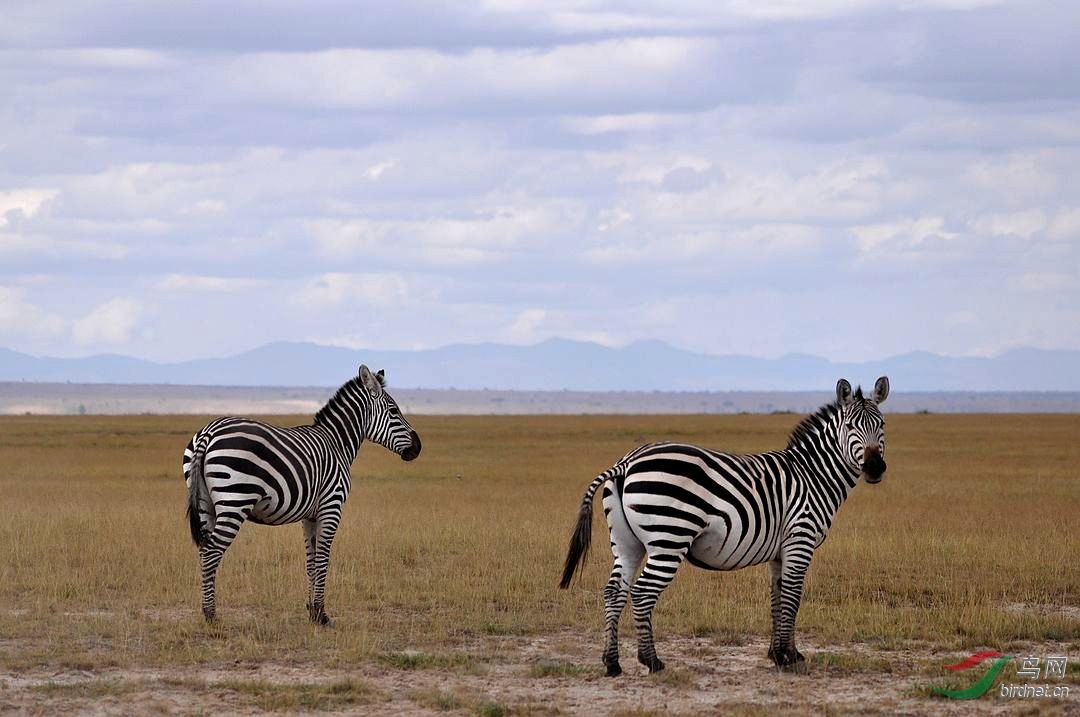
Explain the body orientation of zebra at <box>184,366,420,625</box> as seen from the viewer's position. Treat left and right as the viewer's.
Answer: facing away from the viewer and to the right of the viewer

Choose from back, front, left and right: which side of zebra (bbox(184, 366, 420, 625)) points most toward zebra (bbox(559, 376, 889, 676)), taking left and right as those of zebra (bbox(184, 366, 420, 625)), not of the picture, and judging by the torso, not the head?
right
